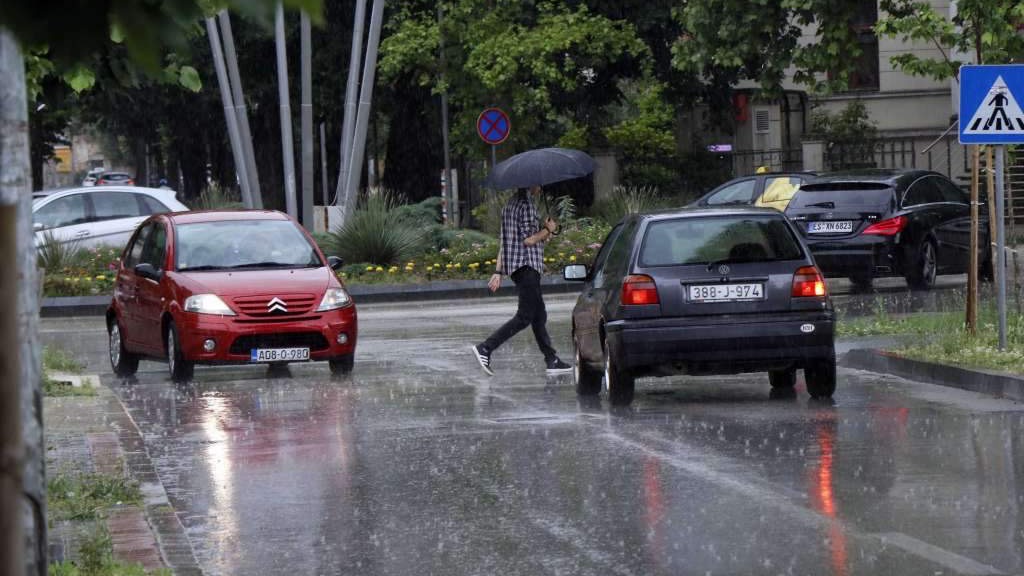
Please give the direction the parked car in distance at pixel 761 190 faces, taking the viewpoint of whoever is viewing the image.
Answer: facing to the left of the viewer

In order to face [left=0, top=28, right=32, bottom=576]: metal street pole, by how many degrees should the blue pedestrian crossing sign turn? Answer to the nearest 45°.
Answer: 0° — it already faces it

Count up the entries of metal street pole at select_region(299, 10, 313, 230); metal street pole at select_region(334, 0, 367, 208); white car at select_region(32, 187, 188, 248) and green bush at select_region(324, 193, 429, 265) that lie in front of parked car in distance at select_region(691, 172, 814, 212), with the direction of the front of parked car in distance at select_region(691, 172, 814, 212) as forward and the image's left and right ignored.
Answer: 4

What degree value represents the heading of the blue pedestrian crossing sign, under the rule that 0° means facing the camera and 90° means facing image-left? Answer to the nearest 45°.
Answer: approximately 0°
